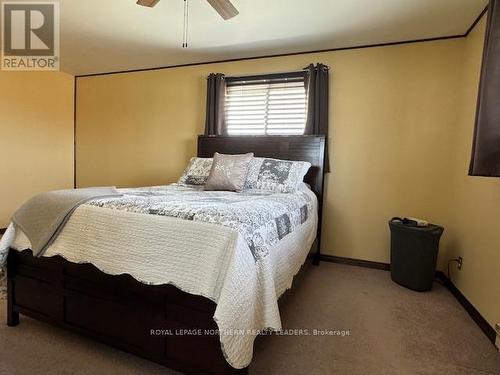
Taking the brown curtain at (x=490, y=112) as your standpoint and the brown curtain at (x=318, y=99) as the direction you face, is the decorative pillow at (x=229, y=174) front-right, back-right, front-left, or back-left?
front-left

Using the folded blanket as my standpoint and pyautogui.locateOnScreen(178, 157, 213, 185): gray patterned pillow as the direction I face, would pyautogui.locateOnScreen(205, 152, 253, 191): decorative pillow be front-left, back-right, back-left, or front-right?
front-right

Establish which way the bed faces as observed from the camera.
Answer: facing the viewer and to the left of the viewer

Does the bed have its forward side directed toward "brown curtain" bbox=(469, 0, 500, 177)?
no

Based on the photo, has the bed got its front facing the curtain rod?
no

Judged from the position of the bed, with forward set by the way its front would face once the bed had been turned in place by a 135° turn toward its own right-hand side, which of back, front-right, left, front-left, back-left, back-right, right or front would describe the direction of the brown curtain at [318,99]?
front-right
